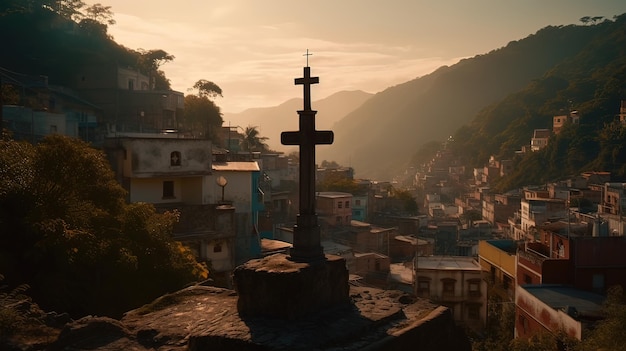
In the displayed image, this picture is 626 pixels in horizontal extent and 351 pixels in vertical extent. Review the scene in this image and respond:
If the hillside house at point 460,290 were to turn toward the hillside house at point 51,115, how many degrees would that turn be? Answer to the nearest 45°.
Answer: approximately 90° to its right

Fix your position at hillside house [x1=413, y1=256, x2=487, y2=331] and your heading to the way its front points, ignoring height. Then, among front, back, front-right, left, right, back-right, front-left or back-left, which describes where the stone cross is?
front

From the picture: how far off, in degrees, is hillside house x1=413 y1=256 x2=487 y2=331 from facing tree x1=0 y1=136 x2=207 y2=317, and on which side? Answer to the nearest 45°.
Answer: approximately 45° to its right

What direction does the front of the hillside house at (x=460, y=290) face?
toward the camera

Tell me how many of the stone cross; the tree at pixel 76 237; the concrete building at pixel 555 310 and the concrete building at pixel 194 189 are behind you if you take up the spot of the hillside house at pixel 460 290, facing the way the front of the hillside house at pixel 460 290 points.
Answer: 0

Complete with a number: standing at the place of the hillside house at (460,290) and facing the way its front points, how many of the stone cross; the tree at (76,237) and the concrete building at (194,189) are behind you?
0

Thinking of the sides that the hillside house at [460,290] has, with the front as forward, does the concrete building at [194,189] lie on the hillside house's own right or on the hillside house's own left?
on the hillside house's own right

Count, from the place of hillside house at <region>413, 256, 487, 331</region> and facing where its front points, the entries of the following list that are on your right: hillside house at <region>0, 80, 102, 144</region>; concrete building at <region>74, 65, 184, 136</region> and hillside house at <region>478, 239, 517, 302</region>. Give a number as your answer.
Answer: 2

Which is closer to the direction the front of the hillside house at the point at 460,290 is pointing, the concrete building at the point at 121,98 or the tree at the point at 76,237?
the tree

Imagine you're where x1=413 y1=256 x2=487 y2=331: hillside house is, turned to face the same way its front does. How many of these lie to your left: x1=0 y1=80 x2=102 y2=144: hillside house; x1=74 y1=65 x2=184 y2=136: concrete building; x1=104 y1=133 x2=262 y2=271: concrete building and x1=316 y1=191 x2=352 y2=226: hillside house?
0

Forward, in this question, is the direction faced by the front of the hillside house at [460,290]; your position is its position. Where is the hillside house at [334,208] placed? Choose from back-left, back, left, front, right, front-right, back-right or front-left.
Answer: back-right

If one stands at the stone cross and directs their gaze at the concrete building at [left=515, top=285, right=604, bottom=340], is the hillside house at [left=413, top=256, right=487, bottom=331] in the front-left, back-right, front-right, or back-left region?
front-left

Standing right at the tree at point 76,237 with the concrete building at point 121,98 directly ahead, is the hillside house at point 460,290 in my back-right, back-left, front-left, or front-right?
front-right

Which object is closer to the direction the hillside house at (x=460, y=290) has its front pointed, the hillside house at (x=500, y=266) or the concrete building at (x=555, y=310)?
the concrete building

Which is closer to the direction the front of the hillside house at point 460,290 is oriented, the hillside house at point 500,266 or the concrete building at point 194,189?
the concrete building

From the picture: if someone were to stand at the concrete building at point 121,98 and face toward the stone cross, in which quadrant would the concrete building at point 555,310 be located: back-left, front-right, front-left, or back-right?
front-left

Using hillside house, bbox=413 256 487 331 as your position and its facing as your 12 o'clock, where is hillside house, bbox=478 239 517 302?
hillside house, bbox=478 239 517 302 is roughly at 8 o'clock from hillside house, bbox=413 256 487 331.

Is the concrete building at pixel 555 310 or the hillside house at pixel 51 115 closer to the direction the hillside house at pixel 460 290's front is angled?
the concrete building
